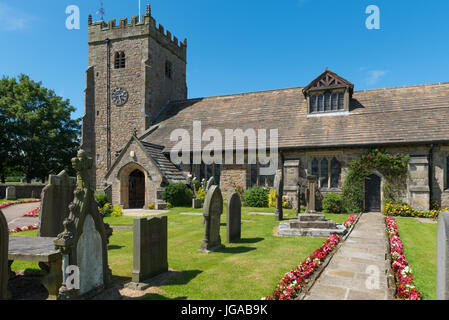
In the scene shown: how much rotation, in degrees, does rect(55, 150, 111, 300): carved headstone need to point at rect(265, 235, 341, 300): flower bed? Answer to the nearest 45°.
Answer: approximately 45° to its left

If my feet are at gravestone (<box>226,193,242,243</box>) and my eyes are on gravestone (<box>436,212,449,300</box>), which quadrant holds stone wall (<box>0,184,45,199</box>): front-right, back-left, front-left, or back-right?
back-right

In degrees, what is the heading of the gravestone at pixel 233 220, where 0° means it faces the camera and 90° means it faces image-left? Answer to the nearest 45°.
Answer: approximately 315°

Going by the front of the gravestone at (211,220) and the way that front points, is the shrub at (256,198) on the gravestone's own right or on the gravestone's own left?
on the gravestone's own left

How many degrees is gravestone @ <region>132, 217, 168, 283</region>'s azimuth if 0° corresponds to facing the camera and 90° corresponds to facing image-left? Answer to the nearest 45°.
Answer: approximately 315°

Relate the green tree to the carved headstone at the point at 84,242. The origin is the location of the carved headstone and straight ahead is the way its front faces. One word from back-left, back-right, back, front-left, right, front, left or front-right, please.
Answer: back-left

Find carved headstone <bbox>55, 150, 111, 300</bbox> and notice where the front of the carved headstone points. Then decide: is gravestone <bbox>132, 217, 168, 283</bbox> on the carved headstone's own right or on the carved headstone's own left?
on the carved headstone's own left
